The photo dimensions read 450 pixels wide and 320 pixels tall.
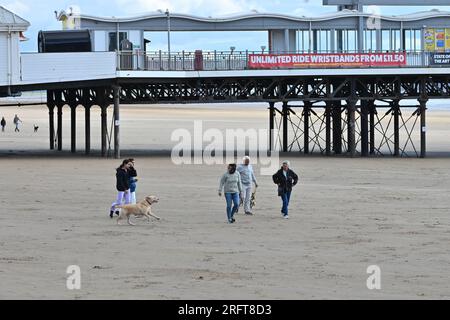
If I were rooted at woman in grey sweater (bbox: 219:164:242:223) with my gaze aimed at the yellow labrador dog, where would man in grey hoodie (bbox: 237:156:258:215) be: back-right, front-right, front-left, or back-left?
back-right

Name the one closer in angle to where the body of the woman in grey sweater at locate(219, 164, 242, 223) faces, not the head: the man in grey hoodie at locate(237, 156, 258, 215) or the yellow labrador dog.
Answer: the yellow labrador dog

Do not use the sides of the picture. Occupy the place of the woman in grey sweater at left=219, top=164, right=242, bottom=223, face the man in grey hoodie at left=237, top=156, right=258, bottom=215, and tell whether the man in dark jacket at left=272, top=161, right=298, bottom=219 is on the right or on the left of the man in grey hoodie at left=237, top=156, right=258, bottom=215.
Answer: right

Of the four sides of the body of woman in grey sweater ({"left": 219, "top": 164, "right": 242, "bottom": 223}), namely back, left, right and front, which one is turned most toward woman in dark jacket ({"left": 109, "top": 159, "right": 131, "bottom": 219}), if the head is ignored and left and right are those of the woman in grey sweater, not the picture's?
right

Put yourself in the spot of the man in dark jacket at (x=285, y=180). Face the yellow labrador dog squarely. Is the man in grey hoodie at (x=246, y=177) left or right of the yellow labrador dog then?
right

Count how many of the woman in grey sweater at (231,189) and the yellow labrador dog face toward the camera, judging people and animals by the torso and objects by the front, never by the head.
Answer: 1

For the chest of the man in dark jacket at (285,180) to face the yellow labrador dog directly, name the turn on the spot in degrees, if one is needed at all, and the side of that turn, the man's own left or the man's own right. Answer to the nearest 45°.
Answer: approximately 45° to the man's own right

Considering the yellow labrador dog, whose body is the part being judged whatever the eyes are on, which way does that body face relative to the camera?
to the viewer's right
